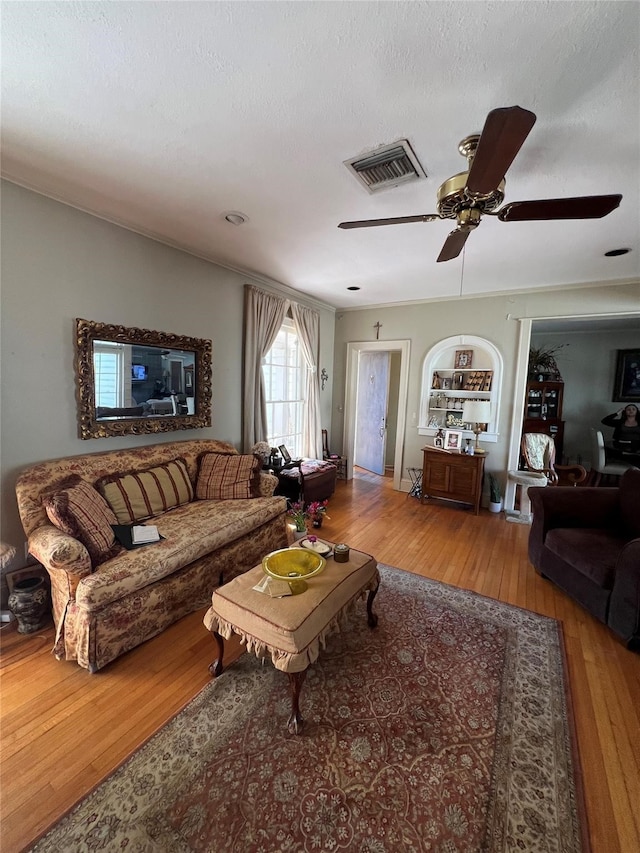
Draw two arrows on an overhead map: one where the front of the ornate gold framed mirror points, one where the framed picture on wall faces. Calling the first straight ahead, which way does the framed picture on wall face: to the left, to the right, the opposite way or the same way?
to the right

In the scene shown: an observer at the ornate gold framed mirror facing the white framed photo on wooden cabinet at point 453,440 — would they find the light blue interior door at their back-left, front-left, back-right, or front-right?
front-left

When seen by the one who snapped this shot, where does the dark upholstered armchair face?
facing the viewer and to the left of the viewer

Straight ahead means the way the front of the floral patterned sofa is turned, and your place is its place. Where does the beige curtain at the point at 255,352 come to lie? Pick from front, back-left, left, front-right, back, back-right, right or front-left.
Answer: left

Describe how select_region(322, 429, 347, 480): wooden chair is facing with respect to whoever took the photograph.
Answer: facing to the right of the viewer

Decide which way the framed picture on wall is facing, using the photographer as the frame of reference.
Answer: facing the viewer

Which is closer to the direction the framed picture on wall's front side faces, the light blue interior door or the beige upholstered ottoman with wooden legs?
the beige upholstered ottoman with wooden legs

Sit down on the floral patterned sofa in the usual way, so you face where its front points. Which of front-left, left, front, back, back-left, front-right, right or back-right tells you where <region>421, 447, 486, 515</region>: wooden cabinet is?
front-left

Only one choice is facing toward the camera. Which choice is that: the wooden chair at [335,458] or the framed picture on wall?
the framed picture on wall

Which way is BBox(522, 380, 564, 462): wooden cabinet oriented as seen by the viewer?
toward the camera

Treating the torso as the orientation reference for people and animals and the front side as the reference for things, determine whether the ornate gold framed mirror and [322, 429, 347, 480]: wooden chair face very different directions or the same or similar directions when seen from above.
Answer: same or similar directions

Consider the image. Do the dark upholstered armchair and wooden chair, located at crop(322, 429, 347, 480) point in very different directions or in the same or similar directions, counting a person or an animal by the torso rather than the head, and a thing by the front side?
very different directions

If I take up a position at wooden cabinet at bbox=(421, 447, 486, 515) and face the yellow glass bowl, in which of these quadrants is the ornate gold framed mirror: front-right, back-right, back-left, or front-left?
front-right

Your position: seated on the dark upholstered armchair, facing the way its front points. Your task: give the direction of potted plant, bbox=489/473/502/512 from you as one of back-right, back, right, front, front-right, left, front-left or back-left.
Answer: right

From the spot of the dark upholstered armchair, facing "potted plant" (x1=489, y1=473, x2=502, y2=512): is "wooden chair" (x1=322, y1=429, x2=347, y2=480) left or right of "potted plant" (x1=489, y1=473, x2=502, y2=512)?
left

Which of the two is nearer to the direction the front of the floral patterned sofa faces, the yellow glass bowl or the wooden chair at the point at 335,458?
the yellow glass bowl

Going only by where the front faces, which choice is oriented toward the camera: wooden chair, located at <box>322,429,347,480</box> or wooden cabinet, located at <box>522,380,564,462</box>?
the wooden cabinet

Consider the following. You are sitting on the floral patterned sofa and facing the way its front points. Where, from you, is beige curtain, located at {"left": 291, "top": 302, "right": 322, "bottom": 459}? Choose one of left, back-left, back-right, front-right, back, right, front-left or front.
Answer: left

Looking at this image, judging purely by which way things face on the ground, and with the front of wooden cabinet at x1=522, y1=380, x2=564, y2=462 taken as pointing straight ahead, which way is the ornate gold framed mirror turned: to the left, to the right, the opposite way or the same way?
to the left

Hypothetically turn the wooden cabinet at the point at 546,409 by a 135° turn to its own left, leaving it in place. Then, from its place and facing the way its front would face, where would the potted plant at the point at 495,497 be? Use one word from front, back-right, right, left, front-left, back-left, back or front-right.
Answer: back-right
